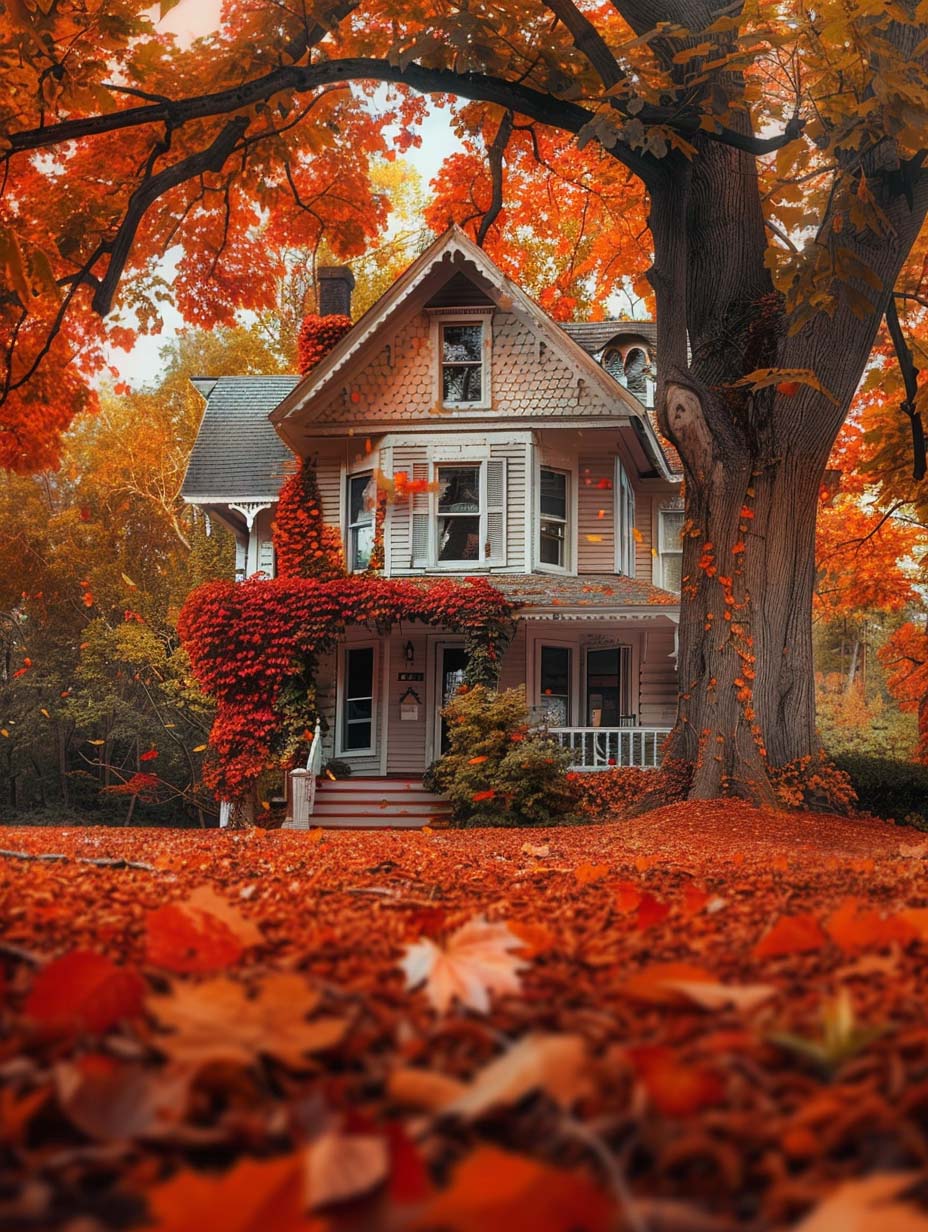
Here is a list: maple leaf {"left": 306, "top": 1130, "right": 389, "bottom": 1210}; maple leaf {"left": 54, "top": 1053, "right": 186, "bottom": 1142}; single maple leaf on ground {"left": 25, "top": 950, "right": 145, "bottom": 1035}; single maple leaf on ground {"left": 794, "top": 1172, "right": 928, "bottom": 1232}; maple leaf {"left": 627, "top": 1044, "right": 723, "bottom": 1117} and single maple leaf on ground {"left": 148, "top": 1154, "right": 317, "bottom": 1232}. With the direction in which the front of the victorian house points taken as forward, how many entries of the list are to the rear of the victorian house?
0

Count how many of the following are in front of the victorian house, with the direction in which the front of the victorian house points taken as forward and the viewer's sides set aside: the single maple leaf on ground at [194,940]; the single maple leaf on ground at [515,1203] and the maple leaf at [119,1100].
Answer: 3

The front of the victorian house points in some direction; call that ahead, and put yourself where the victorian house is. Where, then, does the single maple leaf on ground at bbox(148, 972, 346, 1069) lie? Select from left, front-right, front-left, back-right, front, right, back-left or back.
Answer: front

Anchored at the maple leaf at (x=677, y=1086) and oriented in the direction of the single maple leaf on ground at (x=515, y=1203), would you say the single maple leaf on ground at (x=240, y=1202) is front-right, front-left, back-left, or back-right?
front-right

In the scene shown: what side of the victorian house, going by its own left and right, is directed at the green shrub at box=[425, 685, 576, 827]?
front

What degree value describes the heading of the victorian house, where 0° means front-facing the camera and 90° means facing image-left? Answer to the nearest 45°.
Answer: approximately 0°

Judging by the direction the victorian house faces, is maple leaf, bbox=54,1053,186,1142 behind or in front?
in front

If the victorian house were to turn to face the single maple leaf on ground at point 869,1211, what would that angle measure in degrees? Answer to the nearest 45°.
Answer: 0° — it already faces it

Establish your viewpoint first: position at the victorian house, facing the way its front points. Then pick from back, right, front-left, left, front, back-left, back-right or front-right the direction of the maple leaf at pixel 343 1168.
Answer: front

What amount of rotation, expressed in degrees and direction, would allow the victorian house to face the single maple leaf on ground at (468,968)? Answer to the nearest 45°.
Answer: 0° — it already faces it

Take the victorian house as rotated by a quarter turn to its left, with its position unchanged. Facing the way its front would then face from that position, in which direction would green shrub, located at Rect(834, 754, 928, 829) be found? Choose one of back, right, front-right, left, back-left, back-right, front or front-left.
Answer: front-right

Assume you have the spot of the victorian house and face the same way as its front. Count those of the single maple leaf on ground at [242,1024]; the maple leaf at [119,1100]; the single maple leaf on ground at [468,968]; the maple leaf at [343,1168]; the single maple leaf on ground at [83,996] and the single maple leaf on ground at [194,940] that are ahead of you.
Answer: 6

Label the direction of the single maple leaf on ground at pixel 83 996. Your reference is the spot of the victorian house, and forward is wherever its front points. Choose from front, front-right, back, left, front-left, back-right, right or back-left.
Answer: front

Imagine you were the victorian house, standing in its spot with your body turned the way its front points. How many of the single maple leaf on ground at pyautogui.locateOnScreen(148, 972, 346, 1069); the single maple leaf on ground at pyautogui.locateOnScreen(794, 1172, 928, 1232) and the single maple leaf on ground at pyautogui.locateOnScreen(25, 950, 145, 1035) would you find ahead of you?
3

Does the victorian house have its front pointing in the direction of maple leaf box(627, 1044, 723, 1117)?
yes
